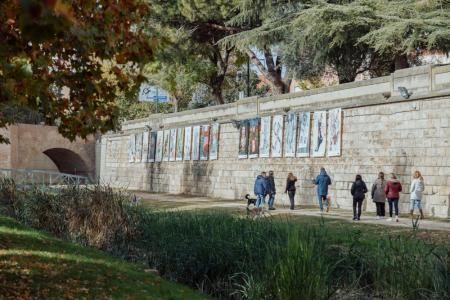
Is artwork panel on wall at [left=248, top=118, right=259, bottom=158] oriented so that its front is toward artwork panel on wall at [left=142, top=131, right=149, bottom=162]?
no

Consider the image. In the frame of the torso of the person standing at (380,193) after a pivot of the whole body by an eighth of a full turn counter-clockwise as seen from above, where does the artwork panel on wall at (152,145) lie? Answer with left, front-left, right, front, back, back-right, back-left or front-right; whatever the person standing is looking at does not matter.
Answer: front

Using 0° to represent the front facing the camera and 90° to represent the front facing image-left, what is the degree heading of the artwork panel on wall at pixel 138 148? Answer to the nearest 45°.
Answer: approximately 45°

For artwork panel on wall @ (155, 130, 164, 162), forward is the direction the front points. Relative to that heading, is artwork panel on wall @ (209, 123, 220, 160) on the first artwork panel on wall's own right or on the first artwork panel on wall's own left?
on the first artwork panel on wall's own left

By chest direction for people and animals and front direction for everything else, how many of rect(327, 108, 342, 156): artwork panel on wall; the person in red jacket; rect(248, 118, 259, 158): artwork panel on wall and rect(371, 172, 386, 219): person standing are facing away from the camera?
2

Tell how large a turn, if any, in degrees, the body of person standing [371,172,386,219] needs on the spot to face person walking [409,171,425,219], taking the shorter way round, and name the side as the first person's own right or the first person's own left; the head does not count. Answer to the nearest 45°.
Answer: approximately 90° to the first person's own right

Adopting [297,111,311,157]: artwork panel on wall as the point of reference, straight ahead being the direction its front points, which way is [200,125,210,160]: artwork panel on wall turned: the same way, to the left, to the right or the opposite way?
the same way

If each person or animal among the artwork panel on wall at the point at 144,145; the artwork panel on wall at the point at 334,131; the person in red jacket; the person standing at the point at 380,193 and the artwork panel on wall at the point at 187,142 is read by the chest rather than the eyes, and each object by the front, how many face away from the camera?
2

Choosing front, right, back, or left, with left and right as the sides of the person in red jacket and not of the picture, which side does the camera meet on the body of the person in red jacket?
back

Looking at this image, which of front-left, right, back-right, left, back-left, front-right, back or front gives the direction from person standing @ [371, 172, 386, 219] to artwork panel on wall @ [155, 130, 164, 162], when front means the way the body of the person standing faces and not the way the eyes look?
front-left

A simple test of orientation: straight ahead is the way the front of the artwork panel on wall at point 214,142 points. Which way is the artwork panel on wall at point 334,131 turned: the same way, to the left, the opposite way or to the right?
the same way

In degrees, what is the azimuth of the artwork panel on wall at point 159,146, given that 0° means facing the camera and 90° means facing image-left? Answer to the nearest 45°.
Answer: approximately 45°

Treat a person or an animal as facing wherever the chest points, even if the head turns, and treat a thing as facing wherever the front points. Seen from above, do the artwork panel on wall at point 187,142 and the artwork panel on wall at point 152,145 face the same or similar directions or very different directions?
same or similar directions

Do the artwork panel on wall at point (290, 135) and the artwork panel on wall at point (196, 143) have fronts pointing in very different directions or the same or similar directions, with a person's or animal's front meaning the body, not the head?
same or similar directions

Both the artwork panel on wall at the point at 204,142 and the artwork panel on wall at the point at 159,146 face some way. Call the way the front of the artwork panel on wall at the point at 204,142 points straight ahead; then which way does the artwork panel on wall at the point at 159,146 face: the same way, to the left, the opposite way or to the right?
the same way

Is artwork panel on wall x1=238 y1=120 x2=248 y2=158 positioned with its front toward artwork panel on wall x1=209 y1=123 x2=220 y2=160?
no

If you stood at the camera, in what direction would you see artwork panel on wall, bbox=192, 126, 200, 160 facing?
facing the viewer and to the left of the viewer

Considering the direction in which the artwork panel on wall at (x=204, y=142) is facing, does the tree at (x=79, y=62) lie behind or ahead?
ahead

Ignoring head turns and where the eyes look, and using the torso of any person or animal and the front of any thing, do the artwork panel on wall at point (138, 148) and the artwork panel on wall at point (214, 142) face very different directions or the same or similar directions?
same or similar directions
